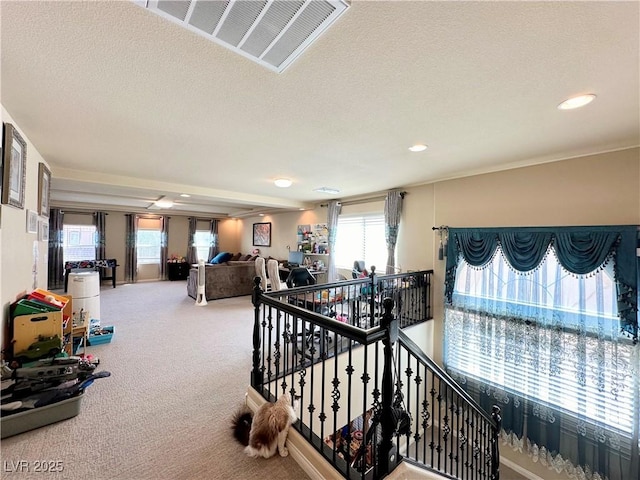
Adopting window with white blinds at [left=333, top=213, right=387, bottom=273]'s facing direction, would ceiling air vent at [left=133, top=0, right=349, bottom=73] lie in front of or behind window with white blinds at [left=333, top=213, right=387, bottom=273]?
in front

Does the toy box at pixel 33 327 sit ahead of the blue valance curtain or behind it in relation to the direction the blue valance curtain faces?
ahead

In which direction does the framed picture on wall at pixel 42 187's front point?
to the viewer's right

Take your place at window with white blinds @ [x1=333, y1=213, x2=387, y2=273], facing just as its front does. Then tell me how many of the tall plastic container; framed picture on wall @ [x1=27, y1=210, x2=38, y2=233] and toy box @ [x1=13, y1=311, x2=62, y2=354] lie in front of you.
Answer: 3

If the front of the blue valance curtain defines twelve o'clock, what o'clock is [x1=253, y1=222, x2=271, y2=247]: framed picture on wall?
The framed picture on wall is roughly at 2 o'clock from the blue valance curtain.

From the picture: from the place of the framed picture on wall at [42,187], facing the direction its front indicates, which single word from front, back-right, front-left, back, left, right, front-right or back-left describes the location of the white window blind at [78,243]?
left

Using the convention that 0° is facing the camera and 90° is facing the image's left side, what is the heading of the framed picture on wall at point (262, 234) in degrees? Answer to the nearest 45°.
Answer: approximately 45°

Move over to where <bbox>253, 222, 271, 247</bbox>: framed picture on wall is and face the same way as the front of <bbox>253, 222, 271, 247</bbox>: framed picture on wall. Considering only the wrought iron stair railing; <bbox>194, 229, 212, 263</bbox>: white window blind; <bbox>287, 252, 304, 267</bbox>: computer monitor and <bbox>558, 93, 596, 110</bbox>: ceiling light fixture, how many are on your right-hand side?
1

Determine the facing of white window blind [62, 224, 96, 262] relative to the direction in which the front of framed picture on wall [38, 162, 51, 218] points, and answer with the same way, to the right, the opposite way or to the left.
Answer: to the right

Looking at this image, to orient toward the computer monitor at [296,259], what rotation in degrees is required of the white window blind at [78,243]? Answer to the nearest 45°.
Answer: approximately 45° to its left

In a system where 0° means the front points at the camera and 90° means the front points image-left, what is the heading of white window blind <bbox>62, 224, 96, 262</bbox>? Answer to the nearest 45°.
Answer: approximately 0°

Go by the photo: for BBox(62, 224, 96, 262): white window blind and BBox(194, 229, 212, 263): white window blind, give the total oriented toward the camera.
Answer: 2
